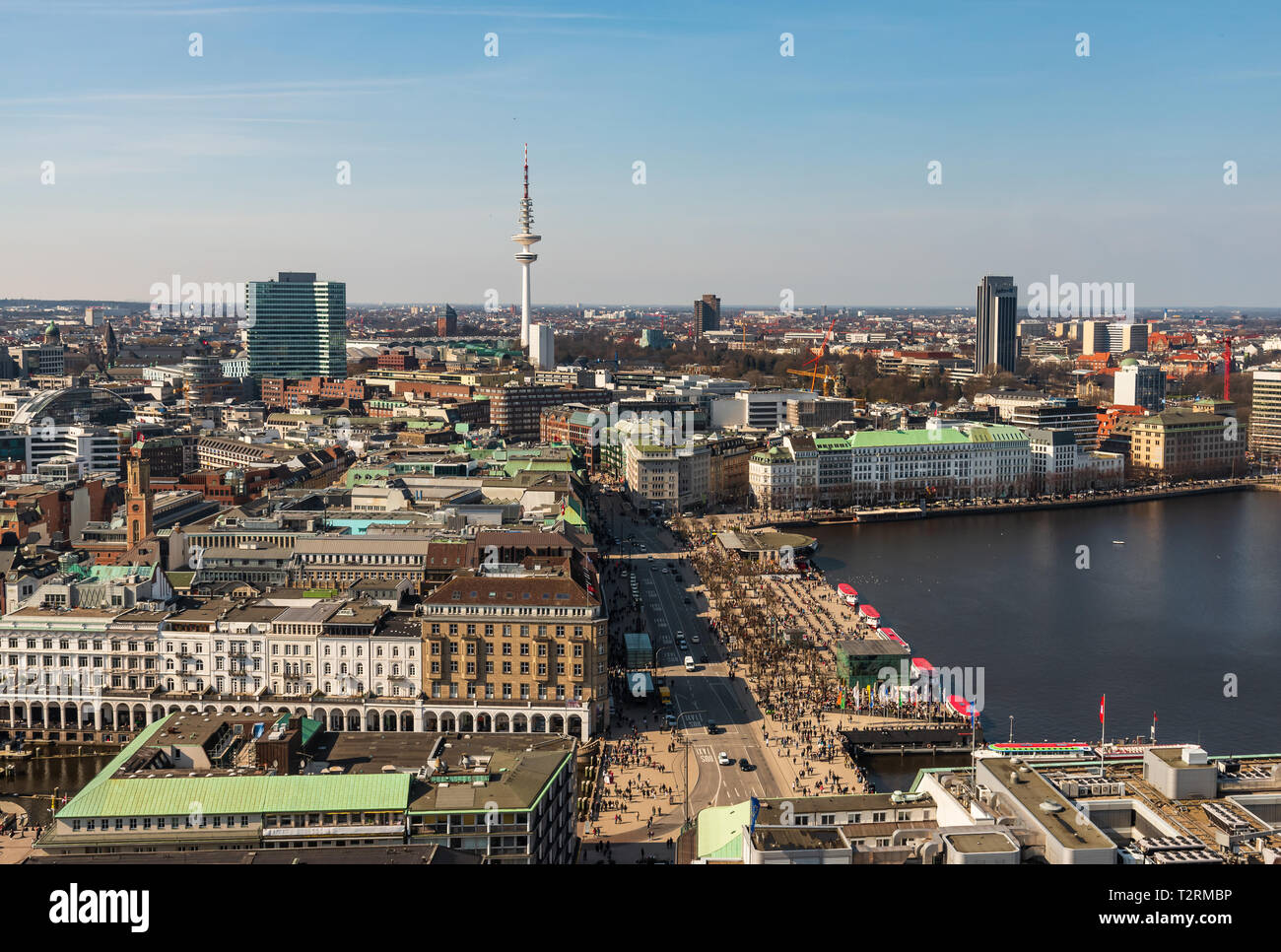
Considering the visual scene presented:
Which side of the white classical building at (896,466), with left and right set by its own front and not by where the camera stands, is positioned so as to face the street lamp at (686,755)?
front

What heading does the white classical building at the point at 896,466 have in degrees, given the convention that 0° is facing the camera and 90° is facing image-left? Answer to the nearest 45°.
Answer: approximately 0°

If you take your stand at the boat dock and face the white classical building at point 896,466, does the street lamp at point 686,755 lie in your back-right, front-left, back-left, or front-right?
back-left

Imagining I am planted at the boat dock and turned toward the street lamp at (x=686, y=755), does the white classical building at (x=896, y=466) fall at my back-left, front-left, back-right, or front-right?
back-right

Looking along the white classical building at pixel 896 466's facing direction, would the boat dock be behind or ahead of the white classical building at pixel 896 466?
ahead
